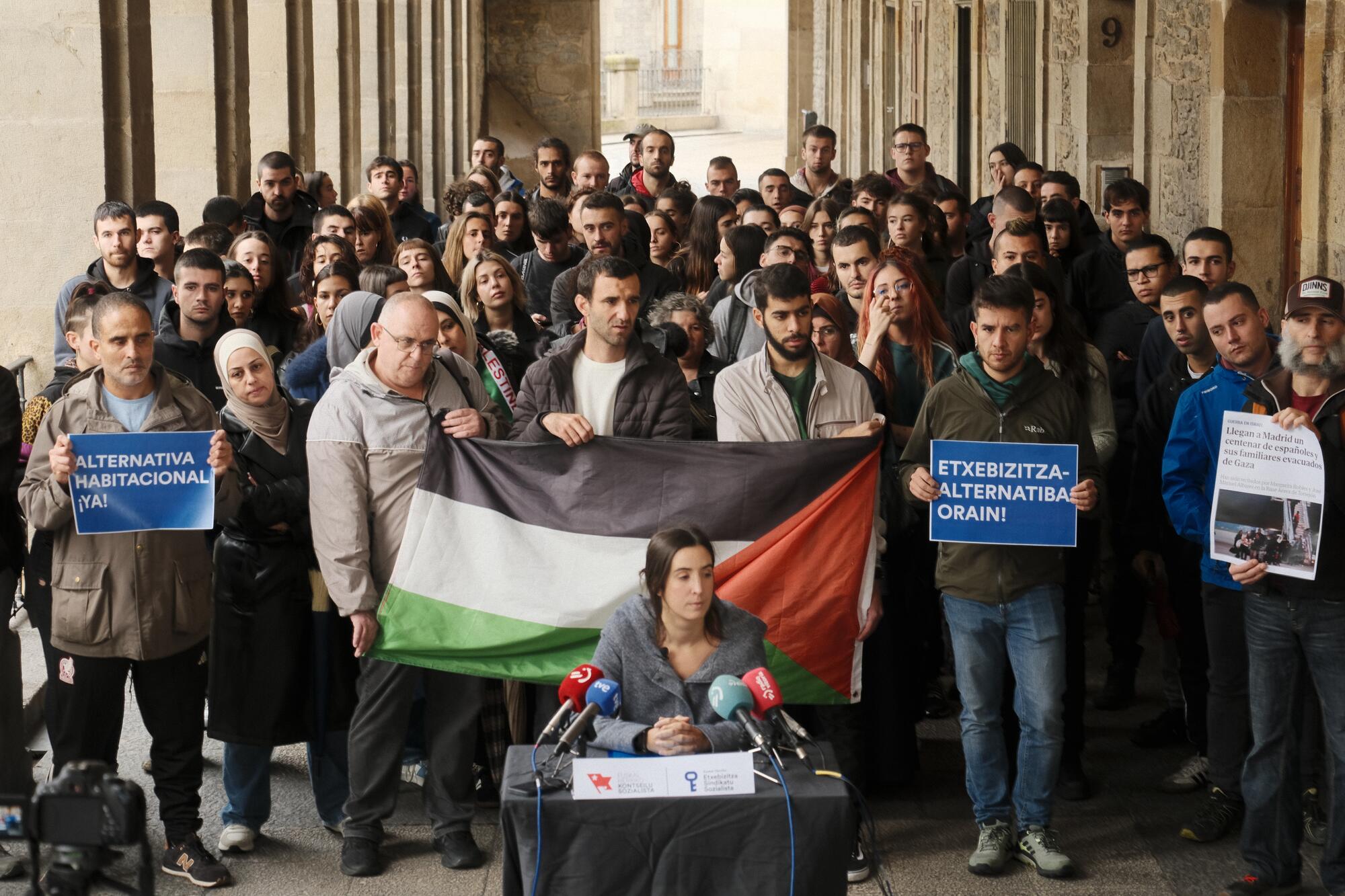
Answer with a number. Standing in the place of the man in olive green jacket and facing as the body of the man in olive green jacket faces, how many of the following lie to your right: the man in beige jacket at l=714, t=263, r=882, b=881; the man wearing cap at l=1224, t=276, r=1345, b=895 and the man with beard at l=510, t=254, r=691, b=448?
2

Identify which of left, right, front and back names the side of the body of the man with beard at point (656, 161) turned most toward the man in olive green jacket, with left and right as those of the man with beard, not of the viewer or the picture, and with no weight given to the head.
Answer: front

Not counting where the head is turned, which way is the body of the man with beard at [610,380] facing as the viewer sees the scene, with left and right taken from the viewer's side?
facing the viewer

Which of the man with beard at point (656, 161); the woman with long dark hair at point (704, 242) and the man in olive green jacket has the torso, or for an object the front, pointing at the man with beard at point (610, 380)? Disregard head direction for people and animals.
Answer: the man with beard at point (656, 161)

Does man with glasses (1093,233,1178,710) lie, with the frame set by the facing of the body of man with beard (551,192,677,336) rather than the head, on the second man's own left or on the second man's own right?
on the second man's own left

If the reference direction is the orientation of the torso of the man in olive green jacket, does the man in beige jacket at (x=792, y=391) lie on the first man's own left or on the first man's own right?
on the first man's own right

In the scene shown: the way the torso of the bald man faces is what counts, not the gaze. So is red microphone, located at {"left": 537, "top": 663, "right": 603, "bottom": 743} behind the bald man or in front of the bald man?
in front

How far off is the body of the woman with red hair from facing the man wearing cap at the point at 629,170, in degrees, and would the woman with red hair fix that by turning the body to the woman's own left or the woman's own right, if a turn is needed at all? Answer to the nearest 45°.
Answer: approximately 180°

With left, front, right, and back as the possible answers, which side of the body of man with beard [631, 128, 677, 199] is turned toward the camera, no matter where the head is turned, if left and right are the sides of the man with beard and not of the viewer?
front

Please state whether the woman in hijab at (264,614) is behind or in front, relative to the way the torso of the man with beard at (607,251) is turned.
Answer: in front

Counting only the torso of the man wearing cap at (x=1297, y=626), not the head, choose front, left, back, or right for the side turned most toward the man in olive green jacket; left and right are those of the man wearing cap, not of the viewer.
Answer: right

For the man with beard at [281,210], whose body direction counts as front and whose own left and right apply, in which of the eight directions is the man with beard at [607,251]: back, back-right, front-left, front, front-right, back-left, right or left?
front-left

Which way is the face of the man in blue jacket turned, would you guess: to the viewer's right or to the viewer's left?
to the viewer's left
